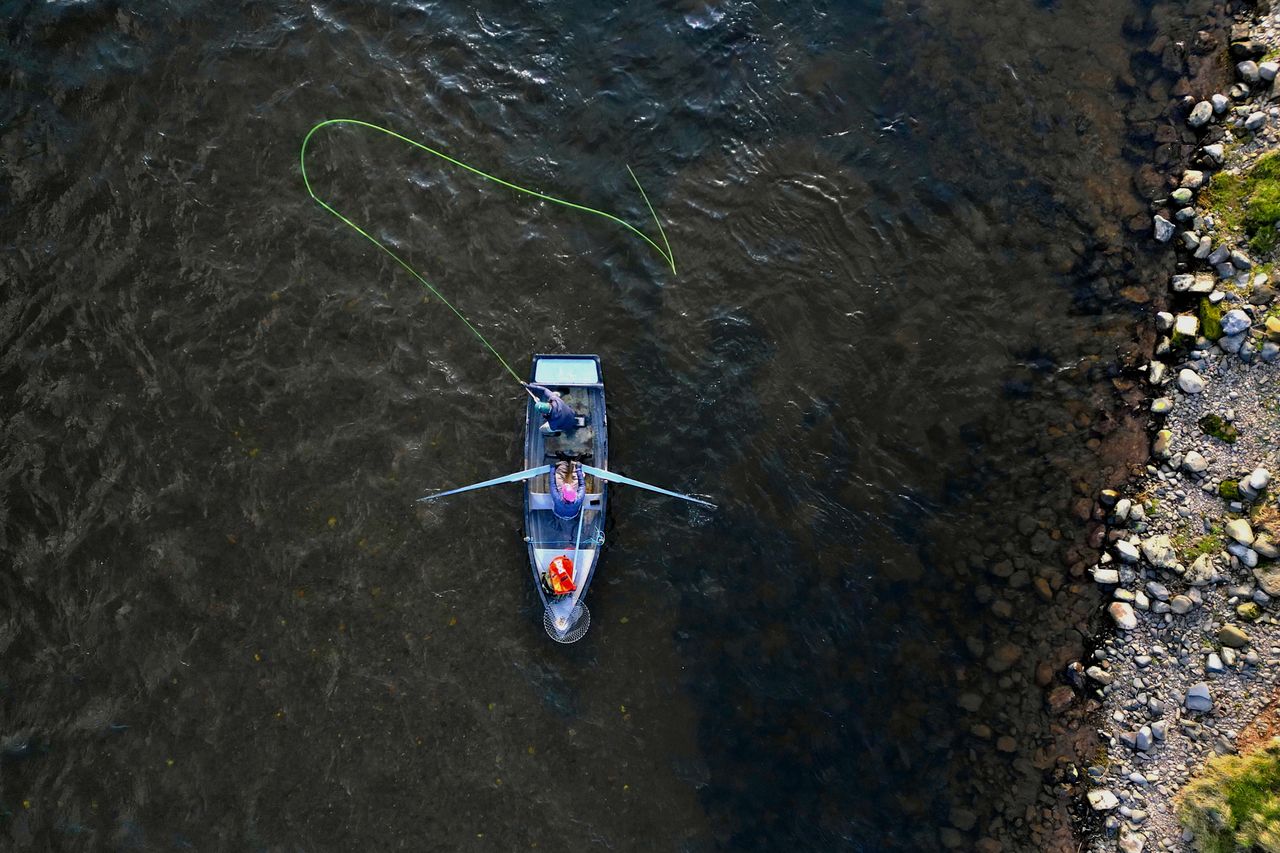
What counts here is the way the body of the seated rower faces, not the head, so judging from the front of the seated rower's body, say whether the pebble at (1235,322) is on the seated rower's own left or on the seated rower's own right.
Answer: on the seated rower's own right

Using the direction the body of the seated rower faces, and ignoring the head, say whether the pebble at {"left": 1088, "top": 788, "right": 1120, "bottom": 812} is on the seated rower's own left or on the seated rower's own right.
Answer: on the seated rower's own right

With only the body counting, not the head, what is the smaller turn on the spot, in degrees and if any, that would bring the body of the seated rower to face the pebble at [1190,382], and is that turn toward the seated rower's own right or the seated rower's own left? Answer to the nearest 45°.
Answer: approximately 90° to the seated rower's own right

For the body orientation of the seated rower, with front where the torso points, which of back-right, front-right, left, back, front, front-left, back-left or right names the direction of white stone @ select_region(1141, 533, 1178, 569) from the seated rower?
right

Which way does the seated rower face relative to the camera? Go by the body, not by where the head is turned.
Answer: away from the camera

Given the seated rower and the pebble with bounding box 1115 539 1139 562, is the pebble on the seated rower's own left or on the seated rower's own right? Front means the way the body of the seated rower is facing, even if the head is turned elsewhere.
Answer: on the seated rower's own right
